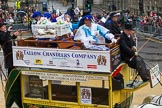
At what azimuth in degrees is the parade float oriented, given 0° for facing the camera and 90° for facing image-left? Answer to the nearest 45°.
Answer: approximately 270°
